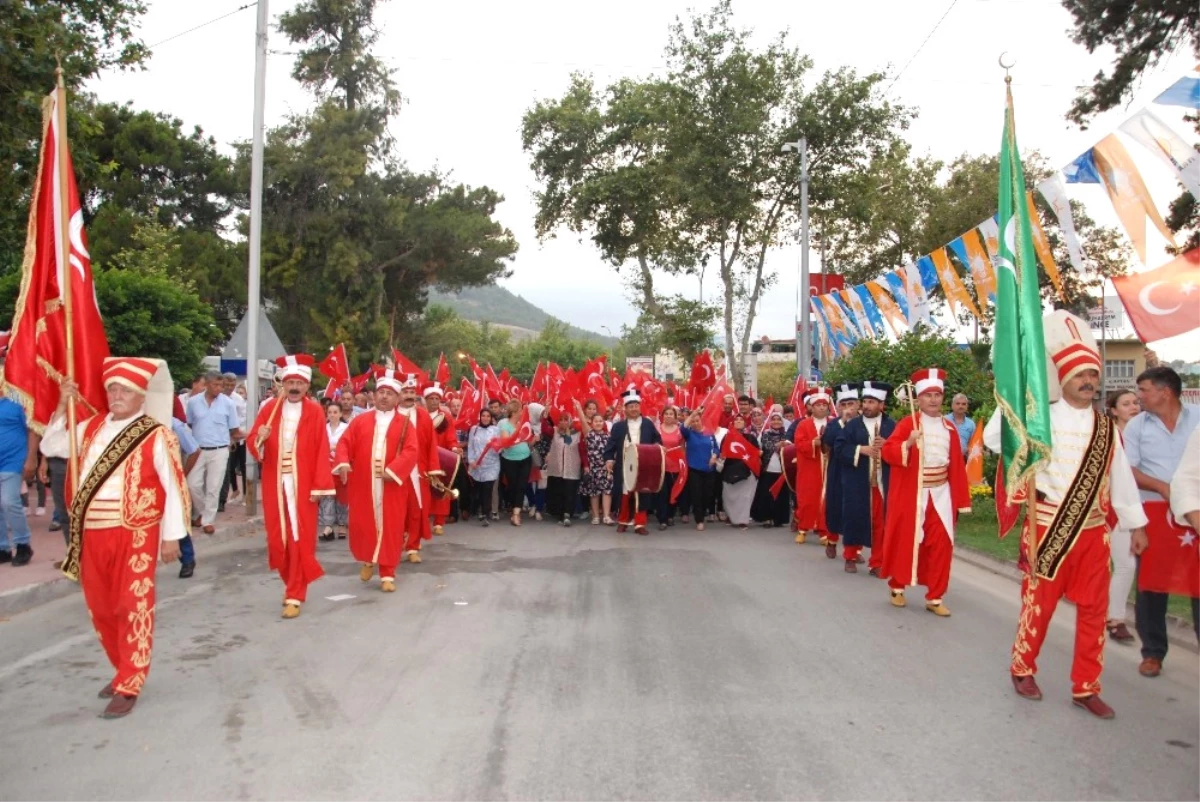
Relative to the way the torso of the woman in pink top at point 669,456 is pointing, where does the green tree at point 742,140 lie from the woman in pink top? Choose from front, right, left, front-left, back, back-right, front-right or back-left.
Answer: back

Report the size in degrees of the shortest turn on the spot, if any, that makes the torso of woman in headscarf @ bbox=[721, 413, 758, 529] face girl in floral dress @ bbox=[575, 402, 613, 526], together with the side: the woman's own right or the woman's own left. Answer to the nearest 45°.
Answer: approximately 90° to the woman's own right

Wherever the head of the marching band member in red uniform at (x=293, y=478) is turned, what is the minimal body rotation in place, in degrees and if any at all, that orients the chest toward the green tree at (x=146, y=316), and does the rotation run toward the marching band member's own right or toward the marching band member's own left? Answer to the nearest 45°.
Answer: approximately 180°

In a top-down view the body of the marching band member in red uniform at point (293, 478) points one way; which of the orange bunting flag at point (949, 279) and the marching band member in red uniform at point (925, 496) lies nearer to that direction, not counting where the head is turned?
the marching band member in red uniform

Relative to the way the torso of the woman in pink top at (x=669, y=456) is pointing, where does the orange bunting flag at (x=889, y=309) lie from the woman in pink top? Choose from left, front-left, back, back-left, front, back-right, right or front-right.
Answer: back-left

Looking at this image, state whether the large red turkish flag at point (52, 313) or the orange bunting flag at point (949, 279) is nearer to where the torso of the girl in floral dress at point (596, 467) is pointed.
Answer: the large red turkish flag

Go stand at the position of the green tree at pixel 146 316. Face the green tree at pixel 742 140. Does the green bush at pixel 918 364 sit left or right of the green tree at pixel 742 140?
right

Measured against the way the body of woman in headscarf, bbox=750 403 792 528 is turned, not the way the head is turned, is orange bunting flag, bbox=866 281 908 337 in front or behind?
behind
